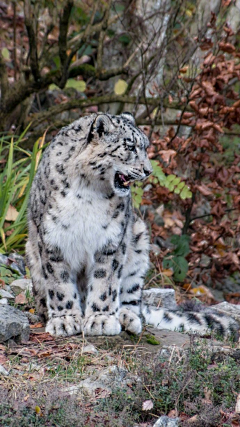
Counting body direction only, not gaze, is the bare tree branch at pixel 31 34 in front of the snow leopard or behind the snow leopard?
behind

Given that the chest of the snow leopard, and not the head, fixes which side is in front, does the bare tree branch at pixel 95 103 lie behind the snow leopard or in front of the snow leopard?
behind

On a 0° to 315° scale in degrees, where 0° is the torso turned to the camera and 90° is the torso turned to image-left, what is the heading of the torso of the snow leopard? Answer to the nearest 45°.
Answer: approximately 0°

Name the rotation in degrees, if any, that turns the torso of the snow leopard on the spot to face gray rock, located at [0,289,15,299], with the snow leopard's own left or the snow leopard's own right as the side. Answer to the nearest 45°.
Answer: approximately 135° to the snow leopard's own right

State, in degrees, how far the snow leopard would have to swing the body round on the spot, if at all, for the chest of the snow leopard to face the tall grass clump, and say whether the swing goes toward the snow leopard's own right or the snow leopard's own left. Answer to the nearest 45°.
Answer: approximately 135° to the snow leopard's own right

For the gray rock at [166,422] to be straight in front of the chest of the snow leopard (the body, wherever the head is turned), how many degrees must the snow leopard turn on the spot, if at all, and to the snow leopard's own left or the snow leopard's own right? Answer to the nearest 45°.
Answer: approximately 45° to the snow leopard's own left

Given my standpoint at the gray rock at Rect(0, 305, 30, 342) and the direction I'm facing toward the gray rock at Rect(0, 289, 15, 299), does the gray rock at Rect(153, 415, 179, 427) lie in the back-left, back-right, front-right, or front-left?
back-right

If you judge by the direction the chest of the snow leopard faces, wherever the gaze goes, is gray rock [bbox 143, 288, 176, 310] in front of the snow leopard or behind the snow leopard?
behind
